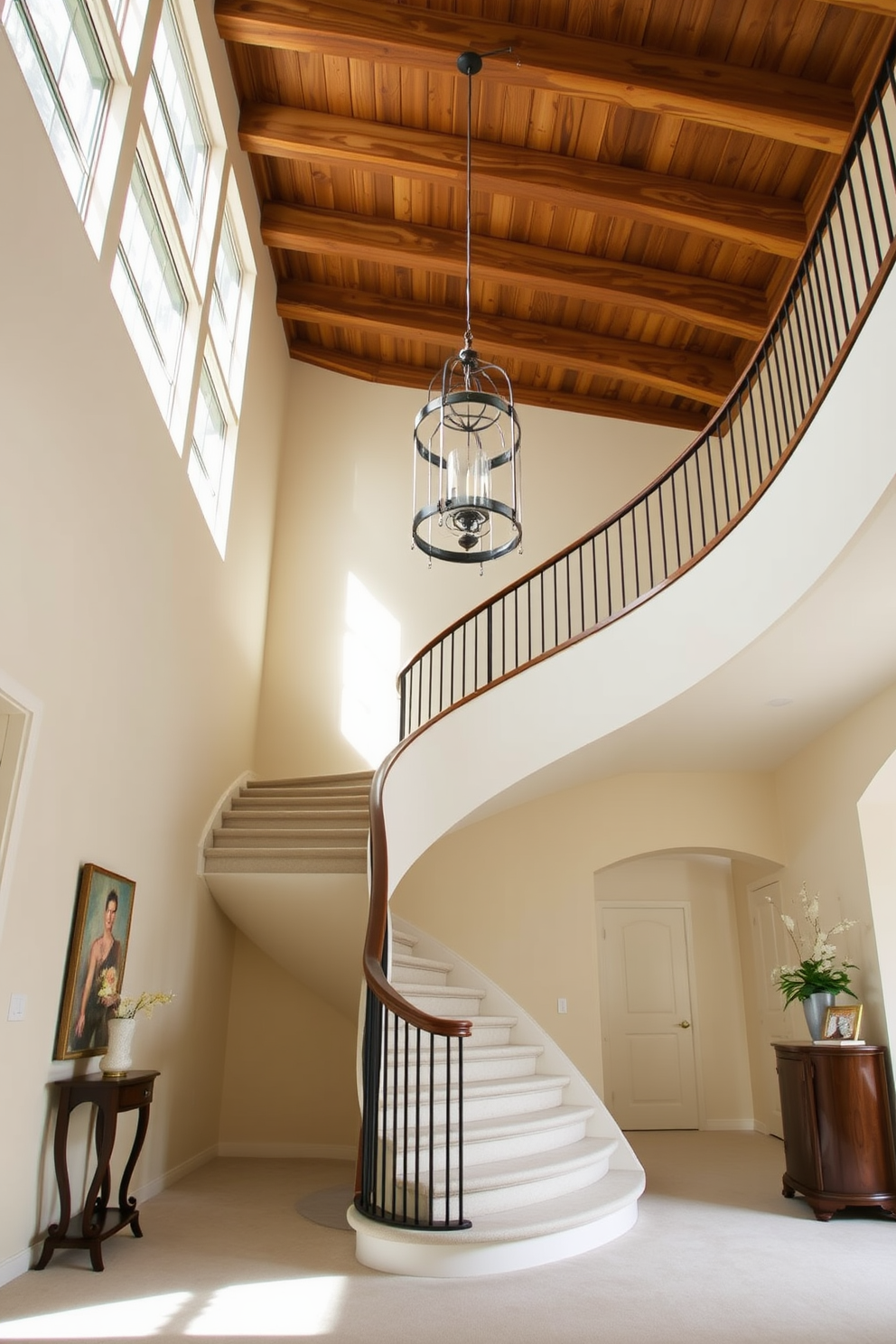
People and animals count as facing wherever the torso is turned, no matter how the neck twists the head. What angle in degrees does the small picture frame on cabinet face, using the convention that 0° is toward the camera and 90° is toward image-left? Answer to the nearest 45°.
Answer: approximately 45°

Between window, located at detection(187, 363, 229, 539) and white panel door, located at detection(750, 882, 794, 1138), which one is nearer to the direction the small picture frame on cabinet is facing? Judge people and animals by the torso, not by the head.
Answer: the window

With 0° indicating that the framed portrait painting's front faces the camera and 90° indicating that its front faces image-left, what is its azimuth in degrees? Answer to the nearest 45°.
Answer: approximately 315°

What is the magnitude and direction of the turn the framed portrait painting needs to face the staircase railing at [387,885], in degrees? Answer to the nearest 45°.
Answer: approximately 45° to its left
